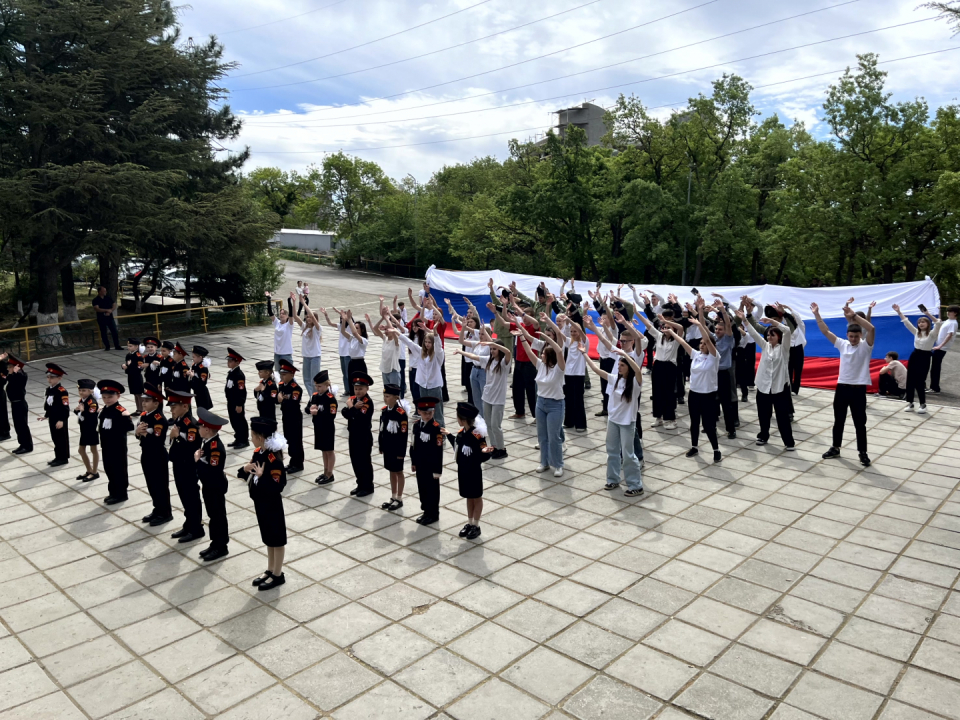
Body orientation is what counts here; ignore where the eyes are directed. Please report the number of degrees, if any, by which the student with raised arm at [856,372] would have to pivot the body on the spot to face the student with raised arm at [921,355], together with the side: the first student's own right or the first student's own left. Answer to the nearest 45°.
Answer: approximately 180°

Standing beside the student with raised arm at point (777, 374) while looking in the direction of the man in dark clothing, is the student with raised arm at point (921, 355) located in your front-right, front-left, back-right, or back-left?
back-right

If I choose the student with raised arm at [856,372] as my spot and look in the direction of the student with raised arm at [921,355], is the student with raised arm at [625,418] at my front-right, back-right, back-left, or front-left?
back-left

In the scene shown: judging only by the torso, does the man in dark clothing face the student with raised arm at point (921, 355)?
yes

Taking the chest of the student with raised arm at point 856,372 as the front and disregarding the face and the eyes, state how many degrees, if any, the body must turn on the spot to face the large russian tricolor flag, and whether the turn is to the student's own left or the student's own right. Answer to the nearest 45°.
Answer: approximately 180°
